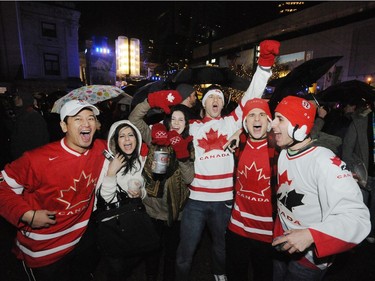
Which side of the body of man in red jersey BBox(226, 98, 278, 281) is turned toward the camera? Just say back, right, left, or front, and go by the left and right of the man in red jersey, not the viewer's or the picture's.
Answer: front

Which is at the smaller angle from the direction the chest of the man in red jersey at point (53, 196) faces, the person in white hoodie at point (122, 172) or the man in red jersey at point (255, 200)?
the man in red jersey

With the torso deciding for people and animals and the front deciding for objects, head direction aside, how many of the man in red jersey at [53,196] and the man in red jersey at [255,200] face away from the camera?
0

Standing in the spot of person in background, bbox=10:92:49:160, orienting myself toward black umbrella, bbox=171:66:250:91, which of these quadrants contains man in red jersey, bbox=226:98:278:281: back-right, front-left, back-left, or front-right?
front-right

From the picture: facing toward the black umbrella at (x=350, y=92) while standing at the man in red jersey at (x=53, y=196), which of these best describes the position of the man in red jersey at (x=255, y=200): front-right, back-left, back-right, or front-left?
front-right

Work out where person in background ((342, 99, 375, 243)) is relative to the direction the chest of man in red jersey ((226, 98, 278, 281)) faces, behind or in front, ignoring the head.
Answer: behind

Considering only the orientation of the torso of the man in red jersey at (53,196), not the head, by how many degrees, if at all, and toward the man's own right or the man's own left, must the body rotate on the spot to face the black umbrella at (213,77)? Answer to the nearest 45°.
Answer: approximately 90° to the man's own left

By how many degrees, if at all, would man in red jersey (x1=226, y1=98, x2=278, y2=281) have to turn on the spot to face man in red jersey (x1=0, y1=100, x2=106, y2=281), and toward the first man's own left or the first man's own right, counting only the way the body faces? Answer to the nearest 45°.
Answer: approximately 45° to the first man's own right

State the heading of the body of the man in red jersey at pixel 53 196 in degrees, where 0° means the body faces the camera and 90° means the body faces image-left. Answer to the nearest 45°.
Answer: approximately 315°

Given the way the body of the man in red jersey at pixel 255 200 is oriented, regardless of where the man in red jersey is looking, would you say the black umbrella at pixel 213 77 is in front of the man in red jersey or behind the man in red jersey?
behind

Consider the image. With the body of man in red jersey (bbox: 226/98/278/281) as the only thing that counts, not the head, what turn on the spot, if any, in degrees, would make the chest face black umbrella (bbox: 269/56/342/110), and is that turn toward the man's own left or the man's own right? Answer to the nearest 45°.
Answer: approximately 180°

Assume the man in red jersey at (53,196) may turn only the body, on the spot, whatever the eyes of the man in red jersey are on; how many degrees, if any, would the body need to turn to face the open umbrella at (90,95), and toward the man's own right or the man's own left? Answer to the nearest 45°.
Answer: approximately 135° to the man's own left

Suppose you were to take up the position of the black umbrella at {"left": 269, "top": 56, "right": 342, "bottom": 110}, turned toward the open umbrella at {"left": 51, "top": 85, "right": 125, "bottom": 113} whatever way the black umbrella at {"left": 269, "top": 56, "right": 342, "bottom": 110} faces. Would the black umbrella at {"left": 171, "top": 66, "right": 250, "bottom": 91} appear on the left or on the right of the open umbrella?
right
